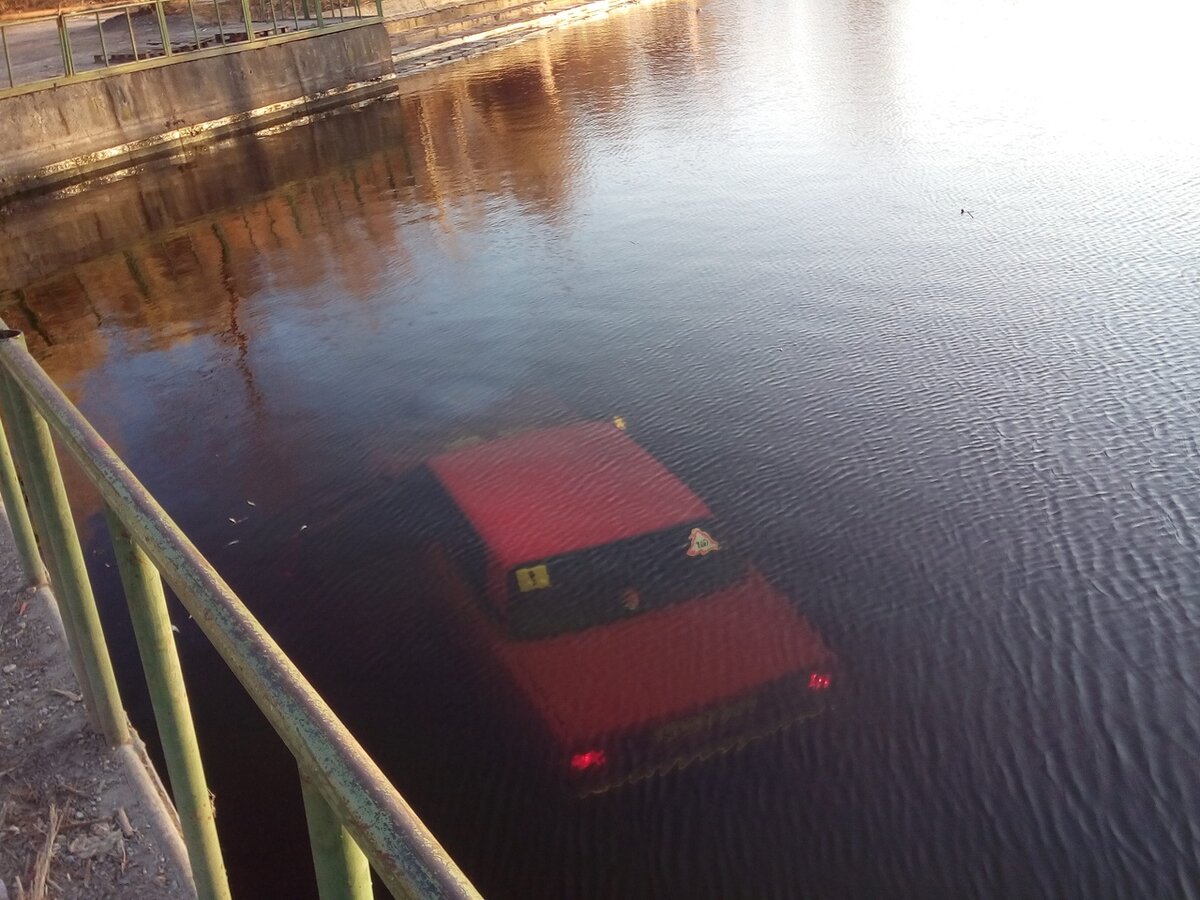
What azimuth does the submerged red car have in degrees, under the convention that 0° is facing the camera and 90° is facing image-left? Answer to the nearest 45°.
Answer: approximately 135°

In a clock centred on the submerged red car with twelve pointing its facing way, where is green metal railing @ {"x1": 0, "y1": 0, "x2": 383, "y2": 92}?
The green metal railing is roughly at 1 o'clock from the submerged red car.
